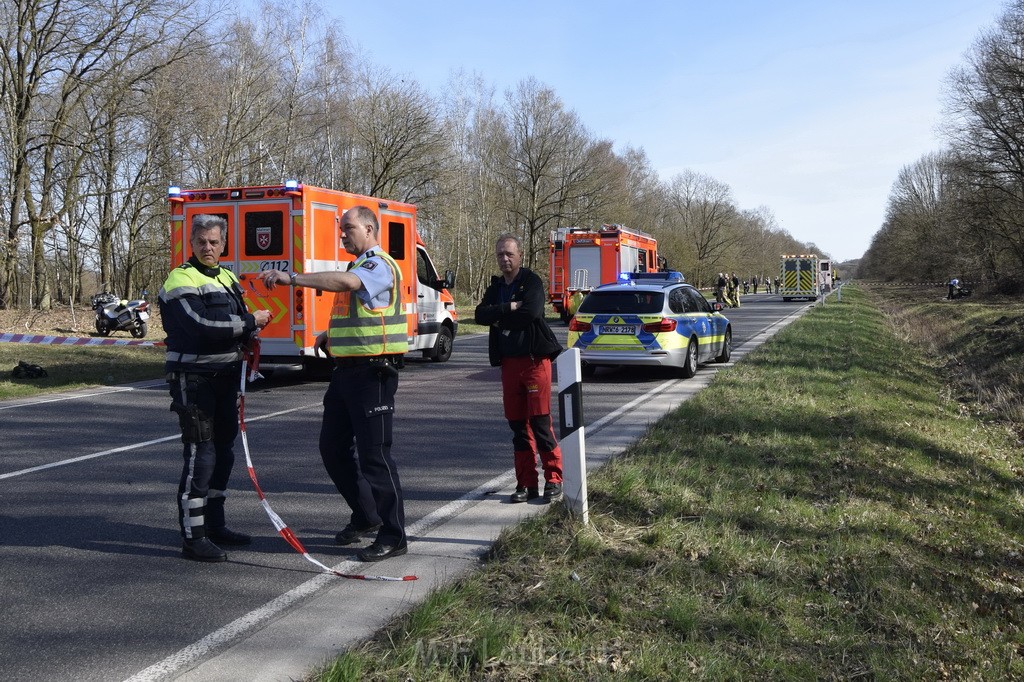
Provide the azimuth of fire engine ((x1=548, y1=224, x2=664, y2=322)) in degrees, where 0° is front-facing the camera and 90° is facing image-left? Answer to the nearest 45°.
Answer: approximately 225°

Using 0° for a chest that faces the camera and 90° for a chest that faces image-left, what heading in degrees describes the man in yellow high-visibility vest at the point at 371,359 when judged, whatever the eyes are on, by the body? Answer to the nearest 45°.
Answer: approximately 90°

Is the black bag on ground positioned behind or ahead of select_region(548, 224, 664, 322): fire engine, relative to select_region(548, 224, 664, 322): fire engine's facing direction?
behind

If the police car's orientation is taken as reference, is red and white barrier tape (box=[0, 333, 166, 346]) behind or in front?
behind

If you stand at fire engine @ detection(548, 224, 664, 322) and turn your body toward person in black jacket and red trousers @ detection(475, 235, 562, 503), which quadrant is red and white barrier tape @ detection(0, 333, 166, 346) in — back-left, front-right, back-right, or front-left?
front-right

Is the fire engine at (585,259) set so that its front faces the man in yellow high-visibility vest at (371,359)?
no

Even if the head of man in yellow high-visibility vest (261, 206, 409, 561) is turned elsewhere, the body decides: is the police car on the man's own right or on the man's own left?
on the man's own right

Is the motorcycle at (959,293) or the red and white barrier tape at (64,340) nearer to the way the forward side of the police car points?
the motorcycle

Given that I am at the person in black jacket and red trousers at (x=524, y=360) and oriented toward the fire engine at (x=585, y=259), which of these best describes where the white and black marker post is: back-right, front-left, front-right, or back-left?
back-right

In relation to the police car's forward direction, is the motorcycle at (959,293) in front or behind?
in front

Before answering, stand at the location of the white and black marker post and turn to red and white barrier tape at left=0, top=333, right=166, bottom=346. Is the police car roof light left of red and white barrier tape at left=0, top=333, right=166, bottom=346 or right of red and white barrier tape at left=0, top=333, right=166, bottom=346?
right

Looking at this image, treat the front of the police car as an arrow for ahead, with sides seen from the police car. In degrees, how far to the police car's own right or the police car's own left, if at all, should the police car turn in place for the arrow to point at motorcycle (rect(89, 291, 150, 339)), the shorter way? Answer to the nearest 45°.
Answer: approximately 90° to the police car's own left

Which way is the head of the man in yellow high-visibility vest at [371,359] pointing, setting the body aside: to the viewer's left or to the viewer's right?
to the viewer's left

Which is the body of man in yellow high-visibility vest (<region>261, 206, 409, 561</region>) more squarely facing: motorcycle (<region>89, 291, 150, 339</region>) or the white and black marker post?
the motorcycle

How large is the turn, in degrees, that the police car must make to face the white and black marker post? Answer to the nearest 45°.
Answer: approximately 135° to its right

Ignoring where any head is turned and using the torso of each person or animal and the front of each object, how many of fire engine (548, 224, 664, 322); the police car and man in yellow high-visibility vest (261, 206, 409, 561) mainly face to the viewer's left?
1
